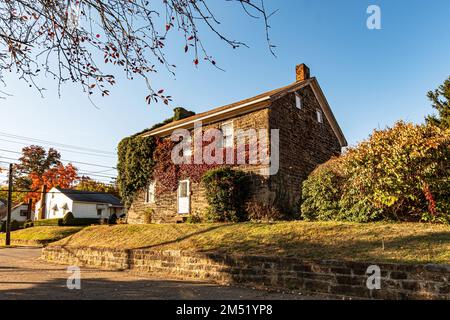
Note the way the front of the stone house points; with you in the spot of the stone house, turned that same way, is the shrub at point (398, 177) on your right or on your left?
on your left

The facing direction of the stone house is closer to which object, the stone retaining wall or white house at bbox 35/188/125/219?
the stone retaining wall

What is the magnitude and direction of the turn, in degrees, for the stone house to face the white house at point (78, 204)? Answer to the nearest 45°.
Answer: approximately 90° to its right

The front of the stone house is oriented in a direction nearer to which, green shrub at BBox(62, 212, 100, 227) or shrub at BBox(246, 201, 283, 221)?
the shrub

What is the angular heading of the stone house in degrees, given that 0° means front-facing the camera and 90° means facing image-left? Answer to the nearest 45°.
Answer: approximately 45°

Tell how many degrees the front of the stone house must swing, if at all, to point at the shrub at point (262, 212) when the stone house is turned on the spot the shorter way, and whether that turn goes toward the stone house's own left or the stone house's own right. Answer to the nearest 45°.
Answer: approximately 45° to the stone house's own left
